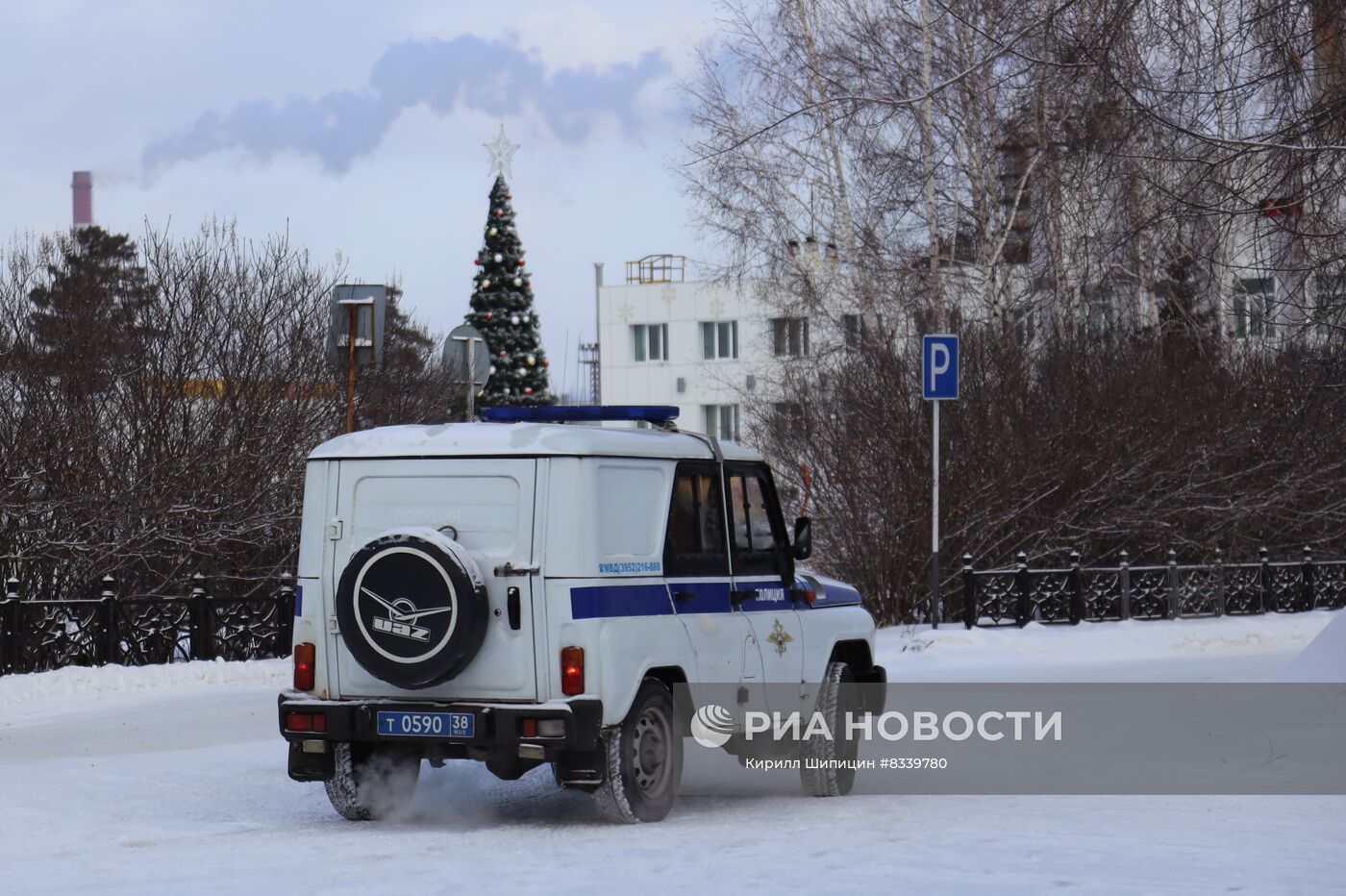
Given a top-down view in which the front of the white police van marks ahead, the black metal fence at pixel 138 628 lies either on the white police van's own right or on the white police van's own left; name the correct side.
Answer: on the white police van's own left

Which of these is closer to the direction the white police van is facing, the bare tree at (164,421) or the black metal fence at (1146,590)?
the black metal fence

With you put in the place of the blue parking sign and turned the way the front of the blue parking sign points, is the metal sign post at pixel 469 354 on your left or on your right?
on your right

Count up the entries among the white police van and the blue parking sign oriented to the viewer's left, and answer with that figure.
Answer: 0

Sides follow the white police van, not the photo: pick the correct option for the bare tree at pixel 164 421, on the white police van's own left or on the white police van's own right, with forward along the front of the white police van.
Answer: on the white police van's own left

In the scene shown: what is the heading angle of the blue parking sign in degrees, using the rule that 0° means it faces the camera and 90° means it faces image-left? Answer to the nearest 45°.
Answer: approximately 315°

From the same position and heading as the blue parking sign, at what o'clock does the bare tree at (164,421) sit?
The bare tree is roughly at 4 o'clock from the blue parking sign.

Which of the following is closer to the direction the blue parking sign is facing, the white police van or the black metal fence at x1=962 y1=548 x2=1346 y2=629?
the white police van

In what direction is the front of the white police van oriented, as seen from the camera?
facing away from the viewer and to the right of the viewer

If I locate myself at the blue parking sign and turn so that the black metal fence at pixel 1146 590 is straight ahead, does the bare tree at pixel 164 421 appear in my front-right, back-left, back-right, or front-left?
back-left

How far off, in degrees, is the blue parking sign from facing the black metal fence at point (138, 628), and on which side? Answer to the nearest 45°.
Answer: approximately 90° to its right
